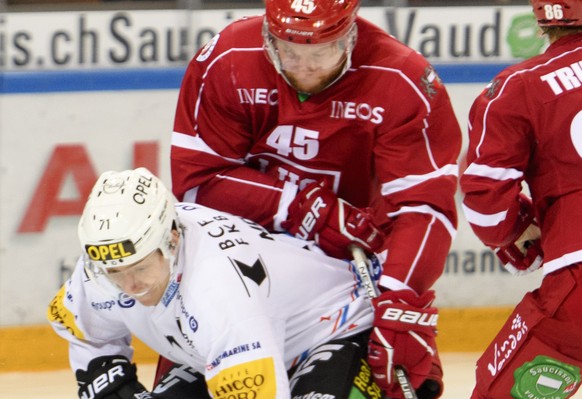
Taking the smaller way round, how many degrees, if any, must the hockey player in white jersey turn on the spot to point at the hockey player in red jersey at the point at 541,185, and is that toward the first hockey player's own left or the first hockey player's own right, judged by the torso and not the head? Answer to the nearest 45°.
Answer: approximately 135° to the first hockey player's own left

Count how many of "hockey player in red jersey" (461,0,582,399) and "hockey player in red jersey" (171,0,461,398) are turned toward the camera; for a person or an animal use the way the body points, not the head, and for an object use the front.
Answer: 1

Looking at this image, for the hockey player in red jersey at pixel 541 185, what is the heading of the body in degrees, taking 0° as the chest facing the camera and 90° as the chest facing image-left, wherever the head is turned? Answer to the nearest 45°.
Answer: approximately 135°

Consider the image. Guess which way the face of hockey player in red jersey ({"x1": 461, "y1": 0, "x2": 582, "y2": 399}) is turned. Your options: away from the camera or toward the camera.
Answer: away from the camera

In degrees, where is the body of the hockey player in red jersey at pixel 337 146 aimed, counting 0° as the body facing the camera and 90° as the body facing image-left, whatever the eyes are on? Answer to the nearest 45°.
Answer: approximately 0°

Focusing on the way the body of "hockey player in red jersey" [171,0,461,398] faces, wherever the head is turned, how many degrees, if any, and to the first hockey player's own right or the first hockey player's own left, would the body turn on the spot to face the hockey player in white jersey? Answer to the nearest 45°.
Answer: approximately 45° to the first hockey player's own right

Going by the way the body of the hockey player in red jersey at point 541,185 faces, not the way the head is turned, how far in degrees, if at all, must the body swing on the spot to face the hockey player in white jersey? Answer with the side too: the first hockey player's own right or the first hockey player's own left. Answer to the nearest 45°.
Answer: approximately 90° to the first hockey player's own left
